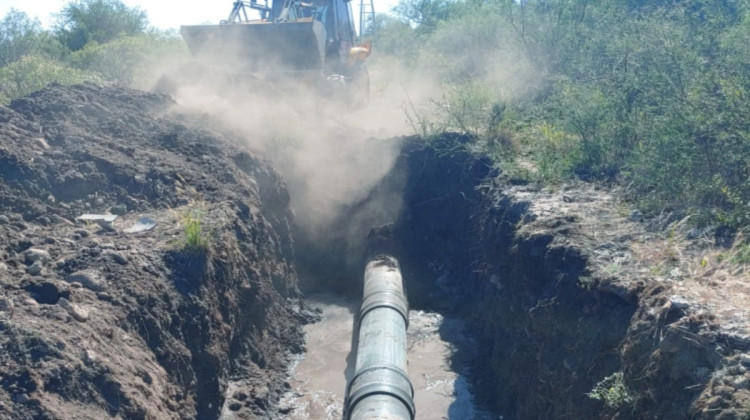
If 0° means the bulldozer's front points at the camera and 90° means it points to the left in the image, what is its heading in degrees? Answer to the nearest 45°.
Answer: approximately 45°

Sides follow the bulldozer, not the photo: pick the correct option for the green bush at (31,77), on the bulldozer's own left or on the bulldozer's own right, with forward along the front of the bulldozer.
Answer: on the bulldozer's own right

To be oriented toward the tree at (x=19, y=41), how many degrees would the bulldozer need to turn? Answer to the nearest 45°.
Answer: approximately 90° to its right

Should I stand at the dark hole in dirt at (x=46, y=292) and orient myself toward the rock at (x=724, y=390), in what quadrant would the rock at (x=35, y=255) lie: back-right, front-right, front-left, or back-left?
back-left
